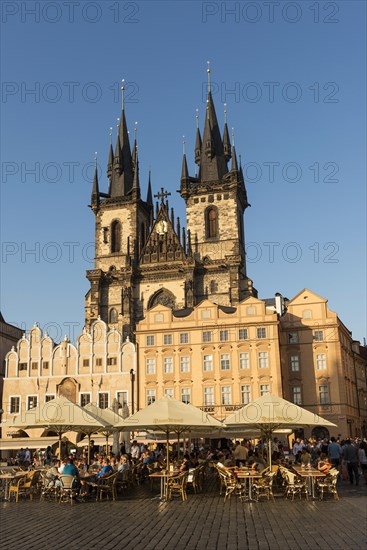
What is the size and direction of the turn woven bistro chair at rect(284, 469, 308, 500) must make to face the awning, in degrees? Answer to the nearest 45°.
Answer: approximately 135° to its left

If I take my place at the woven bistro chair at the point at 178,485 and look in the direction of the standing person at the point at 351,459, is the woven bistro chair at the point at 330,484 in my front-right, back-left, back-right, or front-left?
front-right

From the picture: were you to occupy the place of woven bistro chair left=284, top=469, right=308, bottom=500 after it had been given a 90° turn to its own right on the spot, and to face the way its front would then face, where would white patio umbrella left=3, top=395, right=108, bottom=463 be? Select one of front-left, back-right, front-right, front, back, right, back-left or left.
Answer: right

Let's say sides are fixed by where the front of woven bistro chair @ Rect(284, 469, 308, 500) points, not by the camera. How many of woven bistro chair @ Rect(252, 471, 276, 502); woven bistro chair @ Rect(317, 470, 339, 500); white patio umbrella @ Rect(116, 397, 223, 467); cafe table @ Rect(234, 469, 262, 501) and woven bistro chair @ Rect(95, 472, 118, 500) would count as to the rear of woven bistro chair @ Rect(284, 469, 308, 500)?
4

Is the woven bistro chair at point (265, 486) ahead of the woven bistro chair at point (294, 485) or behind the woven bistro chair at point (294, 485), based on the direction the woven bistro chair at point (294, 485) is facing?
behind

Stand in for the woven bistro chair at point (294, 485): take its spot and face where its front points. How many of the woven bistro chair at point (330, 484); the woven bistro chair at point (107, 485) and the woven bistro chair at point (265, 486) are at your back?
2

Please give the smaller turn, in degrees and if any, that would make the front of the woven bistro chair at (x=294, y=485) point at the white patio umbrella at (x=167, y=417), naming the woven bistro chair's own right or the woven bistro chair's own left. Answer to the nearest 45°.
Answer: approximately 180°

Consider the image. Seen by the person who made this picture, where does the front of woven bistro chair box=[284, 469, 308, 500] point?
facing to the right of the viewer

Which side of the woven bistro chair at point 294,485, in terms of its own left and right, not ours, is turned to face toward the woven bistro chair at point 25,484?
back

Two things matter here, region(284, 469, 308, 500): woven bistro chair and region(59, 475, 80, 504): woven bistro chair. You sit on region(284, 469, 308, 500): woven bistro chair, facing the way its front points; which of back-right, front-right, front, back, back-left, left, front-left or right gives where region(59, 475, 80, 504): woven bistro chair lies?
back

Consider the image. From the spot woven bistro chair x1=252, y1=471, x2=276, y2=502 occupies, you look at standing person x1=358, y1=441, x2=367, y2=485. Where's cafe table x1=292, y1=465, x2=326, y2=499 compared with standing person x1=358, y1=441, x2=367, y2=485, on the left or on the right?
right
